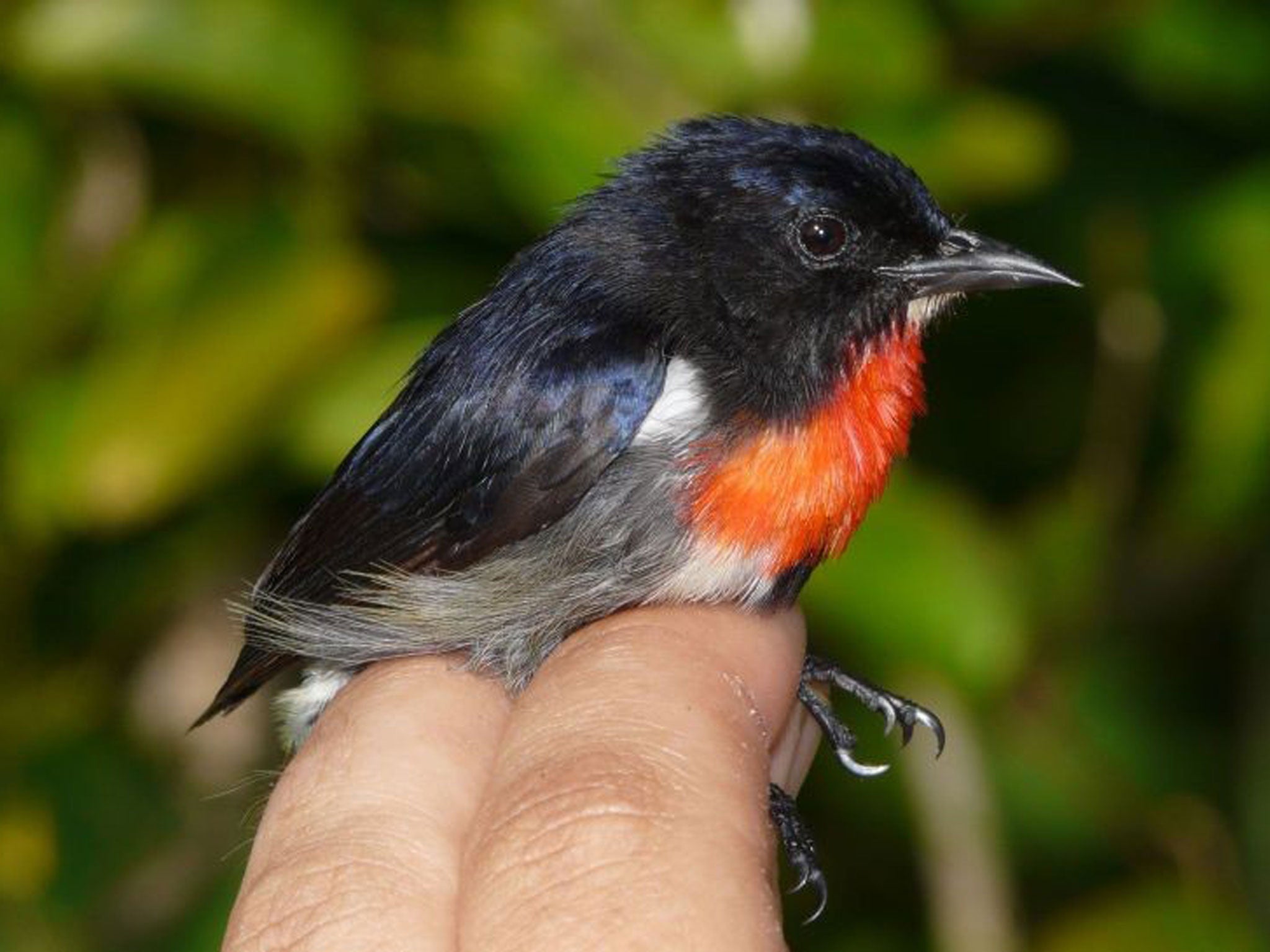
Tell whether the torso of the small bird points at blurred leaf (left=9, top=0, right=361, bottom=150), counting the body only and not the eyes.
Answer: no

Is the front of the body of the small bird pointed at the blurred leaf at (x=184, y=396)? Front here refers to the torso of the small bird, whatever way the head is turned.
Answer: no

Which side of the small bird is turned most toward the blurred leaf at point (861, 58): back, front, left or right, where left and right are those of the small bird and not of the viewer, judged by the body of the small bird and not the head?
left

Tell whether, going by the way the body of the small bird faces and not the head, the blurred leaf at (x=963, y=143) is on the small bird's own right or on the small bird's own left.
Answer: on the small bird's own left

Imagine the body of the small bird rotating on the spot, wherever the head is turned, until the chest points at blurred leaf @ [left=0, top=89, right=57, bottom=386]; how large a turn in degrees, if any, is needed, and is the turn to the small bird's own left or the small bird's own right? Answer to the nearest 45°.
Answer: approximately 135° to the small bird's own left

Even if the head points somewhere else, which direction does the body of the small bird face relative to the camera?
to the viewer's right
